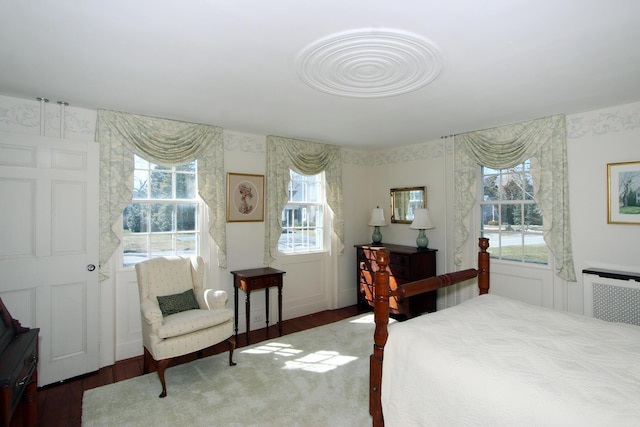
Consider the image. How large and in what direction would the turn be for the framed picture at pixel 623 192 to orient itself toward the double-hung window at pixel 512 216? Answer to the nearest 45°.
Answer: approximately 45° to its right

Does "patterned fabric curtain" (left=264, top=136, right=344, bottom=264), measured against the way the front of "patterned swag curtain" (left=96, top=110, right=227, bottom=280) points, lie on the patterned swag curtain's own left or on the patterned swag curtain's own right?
on the patterned swag curtain's own left

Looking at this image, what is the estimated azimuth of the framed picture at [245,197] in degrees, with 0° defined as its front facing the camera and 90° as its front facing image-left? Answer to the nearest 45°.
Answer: approximately 315°

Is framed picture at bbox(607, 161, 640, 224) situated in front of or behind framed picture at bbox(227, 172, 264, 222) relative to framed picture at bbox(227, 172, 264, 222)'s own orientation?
in front

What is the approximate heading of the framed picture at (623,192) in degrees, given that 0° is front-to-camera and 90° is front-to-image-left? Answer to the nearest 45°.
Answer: approximately 45°

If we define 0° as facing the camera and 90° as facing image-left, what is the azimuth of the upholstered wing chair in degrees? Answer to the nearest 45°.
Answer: approximately 315°

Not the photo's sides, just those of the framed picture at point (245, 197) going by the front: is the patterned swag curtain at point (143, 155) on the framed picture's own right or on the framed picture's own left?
on the framed picture's own right
